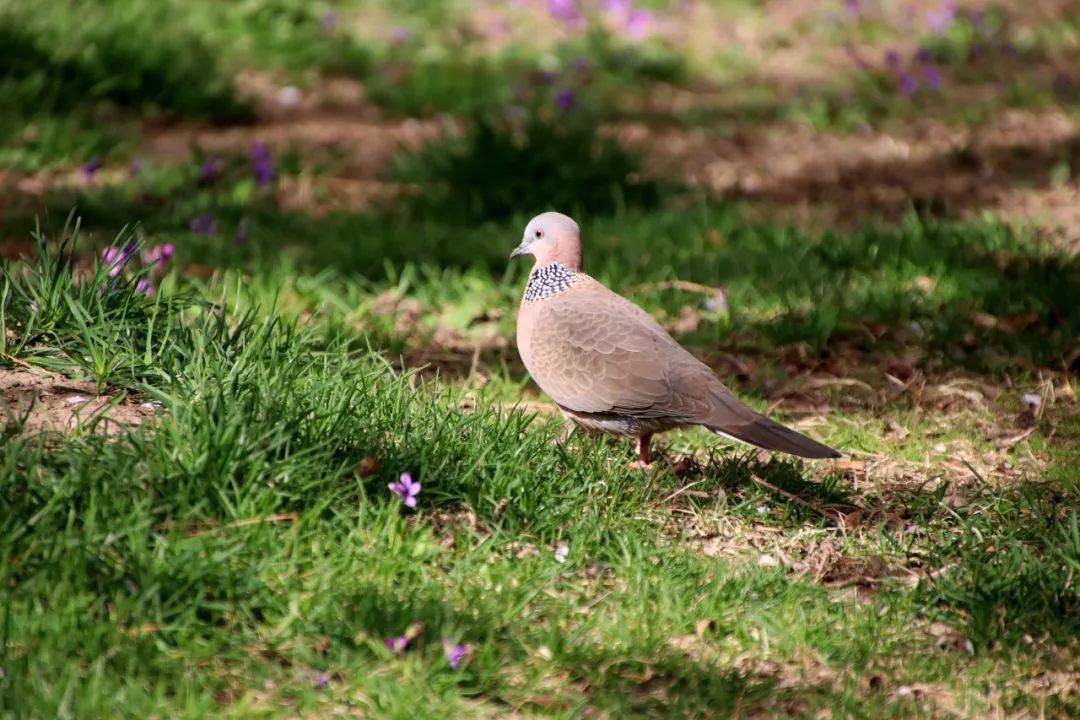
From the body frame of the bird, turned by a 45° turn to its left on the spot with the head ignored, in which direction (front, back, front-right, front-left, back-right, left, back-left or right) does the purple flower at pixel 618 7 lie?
back-right

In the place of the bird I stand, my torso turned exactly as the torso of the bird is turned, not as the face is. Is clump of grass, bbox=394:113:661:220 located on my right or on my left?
on my right

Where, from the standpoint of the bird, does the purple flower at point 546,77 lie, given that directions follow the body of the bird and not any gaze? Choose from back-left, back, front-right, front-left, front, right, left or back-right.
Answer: right

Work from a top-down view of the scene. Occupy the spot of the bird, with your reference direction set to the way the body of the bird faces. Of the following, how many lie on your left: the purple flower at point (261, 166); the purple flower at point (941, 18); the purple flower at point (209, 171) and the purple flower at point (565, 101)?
0

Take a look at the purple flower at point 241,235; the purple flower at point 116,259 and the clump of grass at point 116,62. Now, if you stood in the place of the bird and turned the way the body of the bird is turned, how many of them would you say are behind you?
0

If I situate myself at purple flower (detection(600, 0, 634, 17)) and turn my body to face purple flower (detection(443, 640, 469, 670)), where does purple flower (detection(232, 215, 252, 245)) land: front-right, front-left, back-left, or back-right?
front-right

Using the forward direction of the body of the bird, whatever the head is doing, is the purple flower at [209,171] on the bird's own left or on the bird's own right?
on the bird's own right

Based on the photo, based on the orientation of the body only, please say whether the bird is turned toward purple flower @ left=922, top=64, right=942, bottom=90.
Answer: no

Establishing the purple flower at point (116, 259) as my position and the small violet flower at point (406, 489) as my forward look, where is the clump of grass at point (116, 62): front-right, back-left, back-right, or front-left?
back-left

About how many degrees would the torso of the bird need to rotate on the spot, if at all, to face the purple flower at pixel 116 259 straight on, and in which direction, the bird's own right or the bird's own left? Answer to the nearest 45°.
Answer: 0° — it already faces it

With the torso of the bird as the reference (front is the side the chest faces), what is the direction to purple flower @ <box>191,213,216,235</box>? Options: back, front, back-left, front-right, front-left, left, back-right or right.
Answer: front-right

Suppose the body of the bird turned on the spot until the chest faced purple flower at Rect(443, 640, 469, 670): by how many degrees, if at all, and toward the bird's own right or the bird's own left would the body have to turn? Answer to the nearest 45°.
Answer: approximately 90° to the bird's own left

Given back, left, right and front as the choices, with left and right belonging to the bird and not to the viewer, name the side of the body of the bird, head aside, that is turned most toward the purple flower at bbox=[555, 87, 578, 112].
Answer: right

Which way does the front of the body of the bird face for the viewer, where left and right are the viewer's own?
facing to the left of the viewer

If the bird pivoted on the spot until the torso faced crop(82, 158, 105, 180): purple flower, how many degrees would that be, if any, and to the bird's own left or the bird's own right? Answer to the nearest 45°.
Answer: approximately 45° to the bird's own right
